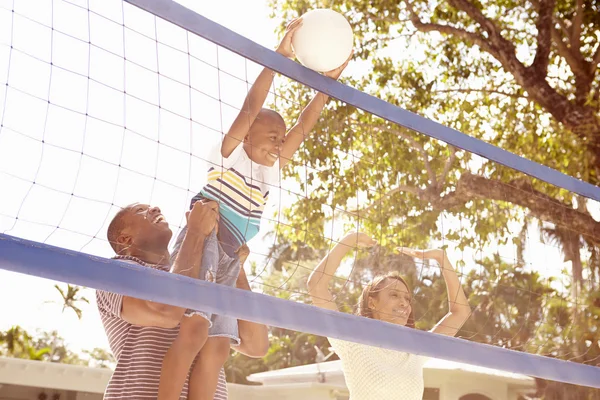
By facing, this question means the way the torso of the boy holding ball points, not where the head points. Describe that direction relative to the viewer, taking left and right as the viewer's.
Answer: facing the viewer and to the right of the viewer

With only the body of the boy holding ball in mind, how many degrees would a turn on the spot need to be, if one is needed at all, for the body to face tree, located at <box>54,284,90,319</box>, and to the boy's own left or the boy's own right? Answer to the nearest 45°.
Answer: approximately 135° to the boy's own left

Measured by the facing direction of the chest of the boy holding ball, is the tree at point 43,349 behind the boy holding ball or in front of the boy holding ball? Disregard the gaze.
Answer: behind

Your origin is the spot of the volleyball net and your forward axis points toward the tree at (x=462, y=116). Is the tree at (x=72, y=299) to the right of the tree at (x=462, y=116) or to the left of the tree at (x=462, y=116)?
left

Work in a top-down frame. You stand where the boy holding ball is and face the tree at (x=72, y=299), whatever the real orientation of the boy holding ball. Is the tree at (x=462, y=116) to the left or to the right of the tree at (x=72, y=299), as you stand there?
right

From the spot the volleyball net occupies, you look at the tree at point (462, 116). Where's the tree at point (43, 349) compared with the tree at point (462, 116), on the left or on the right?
left
